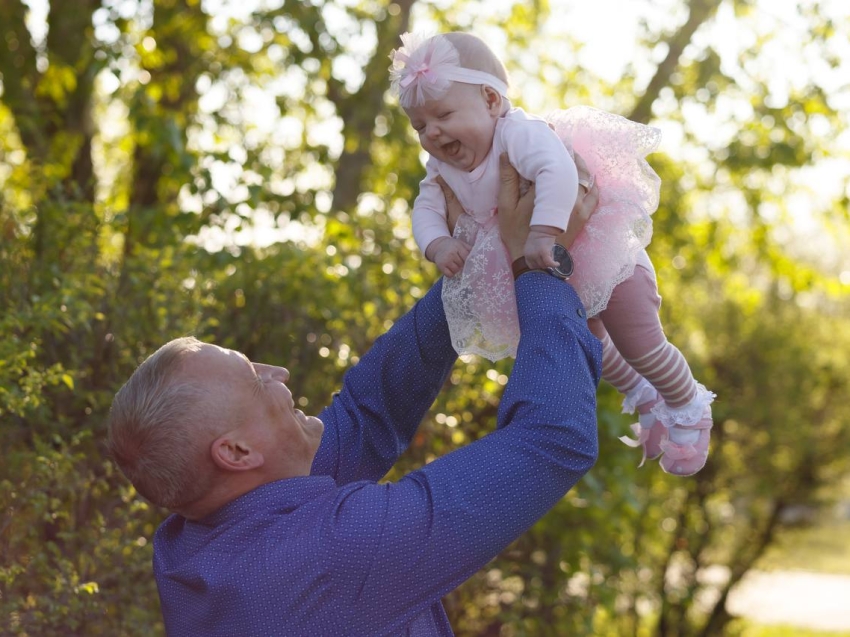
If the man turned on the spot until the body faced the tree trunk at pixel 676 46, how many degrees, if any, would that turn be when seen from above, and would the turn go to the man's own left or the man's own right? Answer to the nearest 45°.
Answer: approximately 45° to the man's own left

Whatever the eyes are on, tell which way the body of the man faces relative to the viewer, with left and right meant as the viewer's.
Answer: facing away from the viewer and to the right of the viewer

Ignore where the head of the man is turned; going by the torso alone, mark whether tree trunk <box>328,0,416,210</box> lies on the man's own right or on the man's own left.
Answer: on the man's own left
